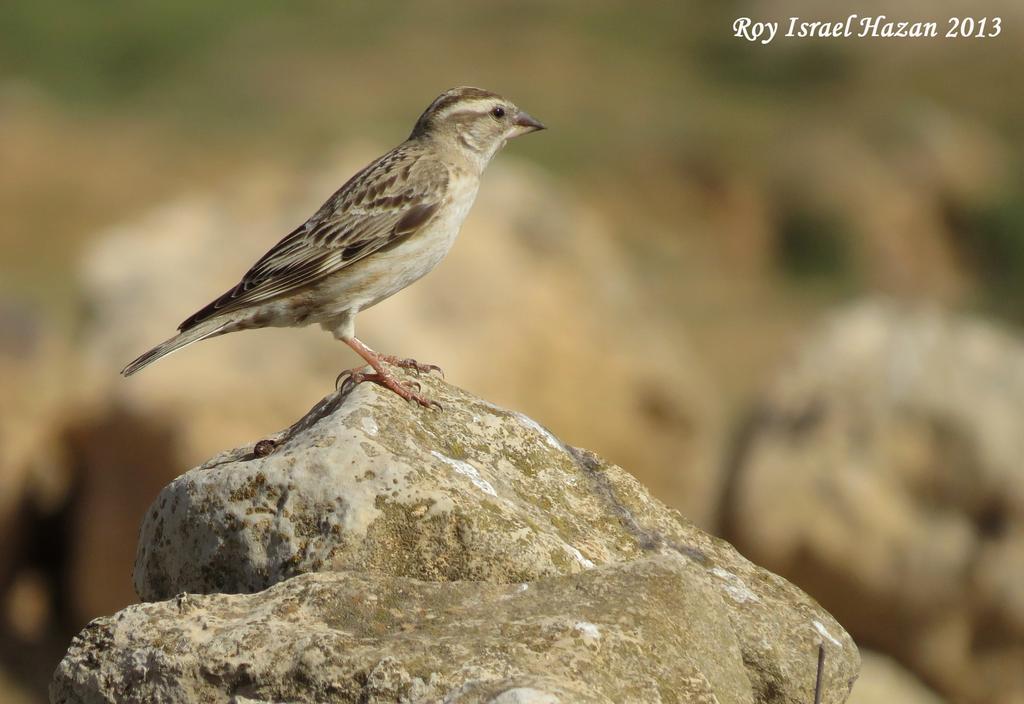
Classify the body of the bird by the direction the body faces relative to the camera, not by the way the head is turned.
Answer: to the viewer's right

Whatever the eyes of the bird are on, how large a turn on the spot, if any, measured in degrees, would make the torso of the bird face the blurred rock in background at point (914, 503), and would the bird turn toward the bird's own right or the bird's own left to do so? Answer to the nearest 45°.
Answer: approximately 45° to the bird's own left
